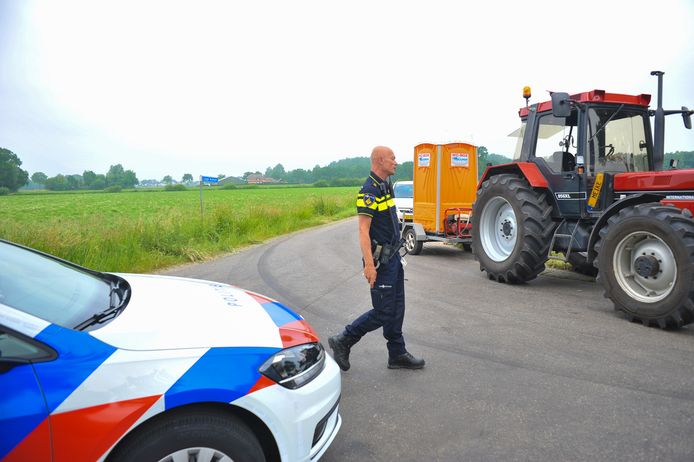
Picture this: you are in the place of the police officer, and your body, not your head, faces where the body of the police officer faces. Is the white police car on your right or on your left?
on your right

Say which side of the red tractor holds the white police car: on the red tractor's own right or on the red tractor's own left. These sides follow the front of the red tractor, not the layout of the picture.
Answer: on the red tractor's own right

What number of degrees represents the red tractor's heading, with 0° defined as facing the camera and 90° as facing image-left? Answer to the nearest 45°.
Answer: approximately 315°

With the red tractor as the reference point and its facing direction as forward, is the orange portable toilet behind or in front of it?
behind
